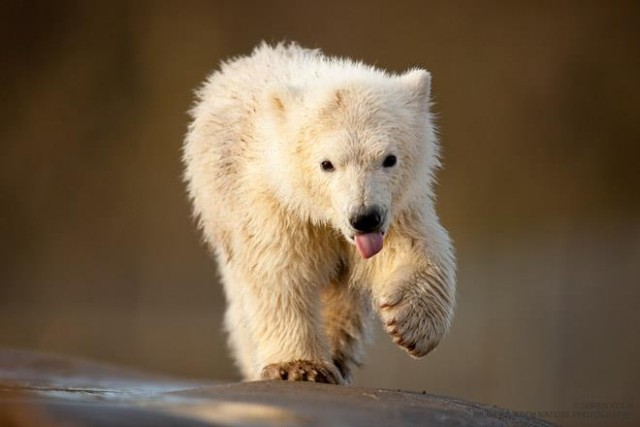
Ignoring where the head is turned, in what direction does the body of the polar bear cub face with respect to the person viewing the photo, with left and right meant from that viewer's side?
facing the viewer and to the right of the viewer
